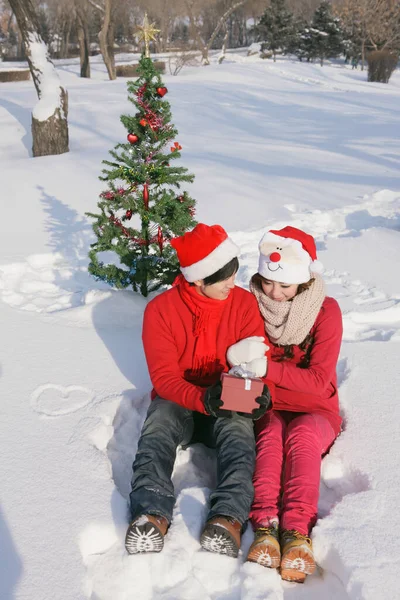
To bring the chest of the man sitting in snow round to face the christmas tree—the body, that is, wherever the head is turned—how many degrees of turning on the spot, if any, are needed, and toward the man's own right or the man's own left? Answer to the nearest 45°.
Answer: approximately 180°

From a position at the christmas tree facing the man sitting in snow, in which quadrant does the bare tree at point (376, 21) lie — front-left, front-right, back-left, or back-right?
back-left

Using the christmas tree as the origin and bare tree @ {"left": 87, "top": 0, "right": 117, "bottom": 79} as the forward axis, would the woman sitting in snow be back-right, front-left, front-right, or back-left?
back-right

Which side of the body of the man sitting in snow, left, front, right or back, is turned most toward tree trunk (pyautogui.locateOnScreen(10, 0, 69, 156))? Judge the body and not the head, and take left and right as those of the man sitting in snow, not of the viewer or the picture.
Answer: back

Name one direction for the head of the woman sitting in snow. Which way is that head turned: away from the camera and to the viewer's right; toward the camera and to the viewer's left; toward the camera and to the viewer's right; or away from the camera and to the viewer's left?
toward the camera and to the viewer's left

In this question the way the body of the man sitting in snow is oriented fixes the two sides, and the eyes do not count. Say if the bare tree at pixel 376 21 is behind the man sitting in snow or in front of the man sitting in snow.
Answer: behind

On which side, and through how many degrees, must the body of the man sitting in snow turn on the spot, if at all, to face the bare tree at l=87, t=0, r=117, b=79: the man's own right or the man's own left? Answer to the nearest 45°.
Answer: approximately 180°

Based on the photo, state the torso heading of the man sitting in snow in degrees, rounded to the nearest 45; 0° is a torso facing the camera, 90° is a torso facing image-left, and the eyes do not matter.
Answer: approximately 0°

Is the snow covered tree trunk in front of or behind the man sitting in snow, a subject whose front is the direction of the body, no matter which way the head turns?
behind
